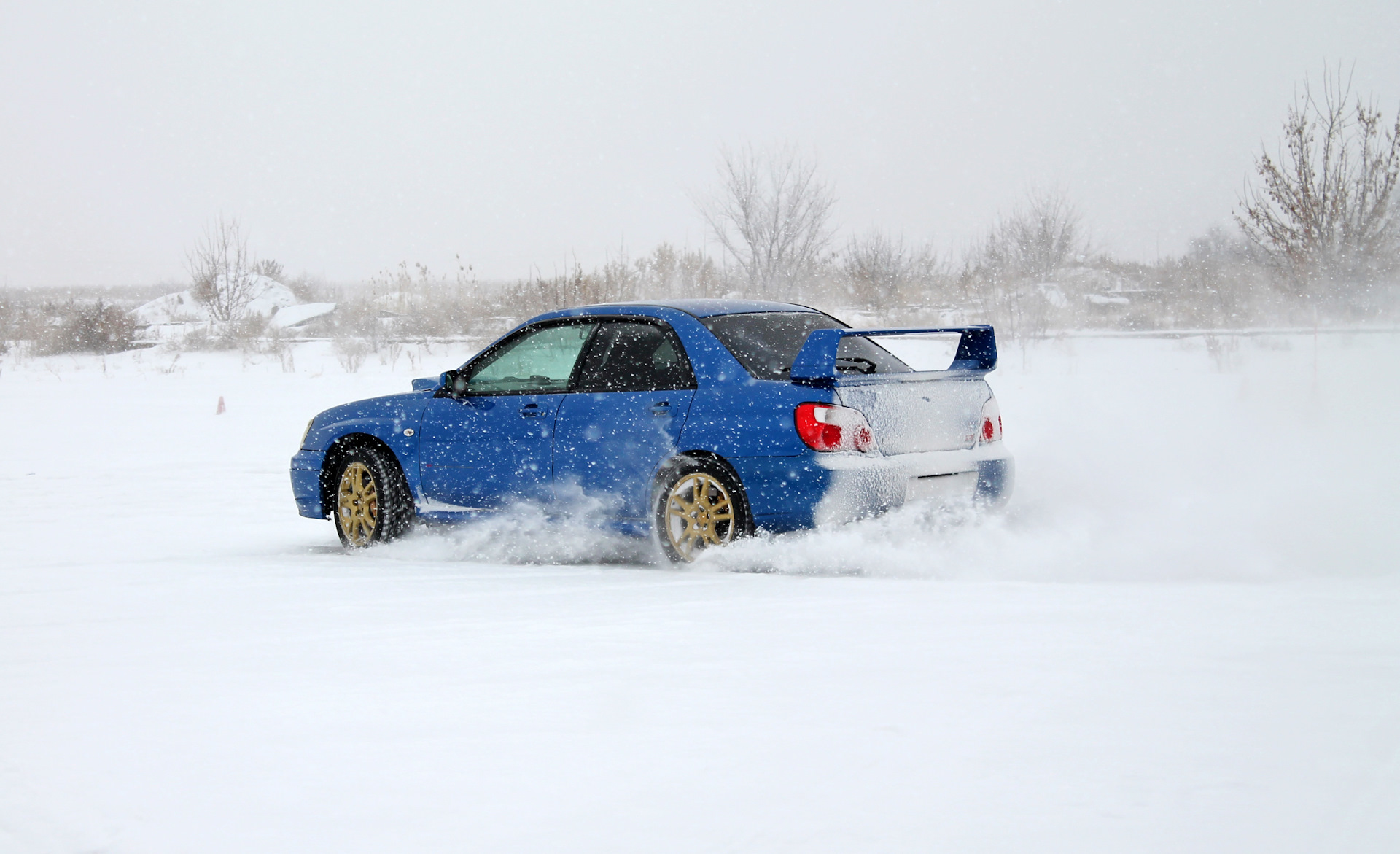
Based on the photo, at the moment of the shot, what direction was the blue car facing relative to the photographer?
facing away from the viewer and to the left of the viewer

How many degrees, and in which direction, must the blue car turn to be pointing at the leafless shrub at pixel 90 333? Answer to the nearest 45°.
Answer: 0° — it already faces it

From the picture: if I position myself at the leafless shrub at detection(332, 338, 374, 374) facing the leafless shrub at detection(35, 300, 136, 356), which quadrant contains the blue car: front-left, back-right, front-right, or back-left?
back-left

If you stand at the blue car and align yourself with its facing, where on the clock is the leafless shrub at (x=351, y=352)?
The leafless shrub is roughly at 1 o'clock from the blue car.

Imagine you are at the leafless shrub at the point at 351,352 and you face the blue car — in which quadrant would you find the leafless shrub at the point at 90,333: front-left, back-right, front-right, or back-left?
back-right
